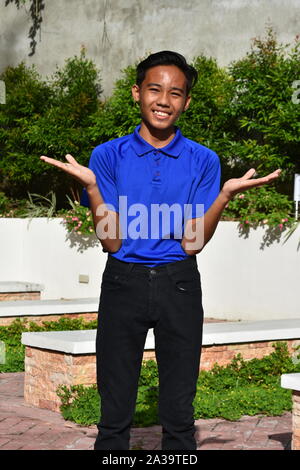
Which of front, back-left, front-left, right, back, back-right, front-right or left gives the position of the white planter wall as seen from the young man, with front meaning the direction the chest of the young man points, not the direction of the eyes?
back

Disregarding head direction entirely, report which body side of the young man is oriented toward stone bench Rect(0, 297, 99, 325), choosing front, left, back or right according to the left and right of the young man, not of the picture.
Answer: back

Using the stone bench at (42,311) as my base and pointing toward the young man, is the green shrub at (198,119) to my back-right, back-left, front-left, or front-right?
back-left

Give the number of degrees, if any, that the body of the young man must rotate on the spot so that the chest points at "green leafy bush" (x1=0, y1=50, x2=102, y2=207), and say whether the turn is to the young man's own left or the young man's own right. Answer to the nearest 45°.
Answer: approximately 180°

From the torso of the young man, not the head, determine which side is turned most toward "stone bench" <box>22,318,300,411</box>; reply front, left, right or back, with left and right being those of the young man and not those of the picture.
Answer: back

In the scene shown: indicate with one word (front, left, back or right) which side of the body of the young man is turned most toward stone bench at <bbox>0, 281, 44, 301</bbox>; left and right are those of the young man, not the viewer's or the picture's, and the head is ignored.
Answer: back

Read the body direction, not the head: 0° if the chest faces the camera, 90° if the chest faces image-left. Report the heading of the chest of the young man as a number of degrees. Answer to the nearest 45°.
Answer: approximately 0°

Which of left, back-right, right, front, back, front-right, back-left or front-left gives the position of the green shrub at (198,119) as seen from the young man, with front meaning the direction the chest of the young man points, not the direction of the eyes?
back
